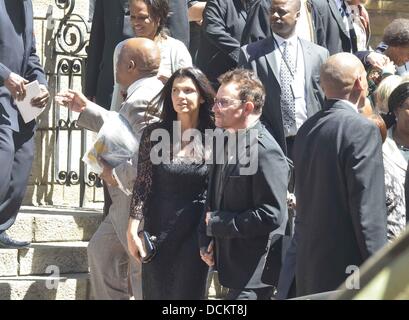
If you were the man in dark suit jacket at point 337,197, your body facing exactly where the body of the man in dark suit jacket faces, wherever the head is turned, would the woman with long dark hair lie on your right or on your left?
on your left

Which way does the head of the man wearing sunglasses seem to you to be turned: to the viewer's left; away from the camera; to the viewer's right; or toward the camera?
to the viewer's left

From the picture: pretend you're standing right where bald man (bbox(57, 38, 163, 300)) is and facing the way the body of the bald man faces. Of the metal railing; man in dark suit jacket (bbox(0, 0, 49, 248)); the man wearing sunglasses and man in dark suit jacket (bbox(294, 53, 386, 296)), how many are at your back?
2

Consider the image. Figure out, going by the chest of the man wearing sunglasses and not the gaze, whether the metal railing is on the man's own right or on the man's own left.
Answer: on the man's own right

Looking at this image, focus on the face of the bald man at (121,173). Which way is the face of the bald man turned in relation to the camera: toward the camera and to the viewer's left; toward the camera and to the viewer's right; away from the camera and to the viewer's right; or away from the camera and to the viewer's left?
away from the camera and to the viewer's left
